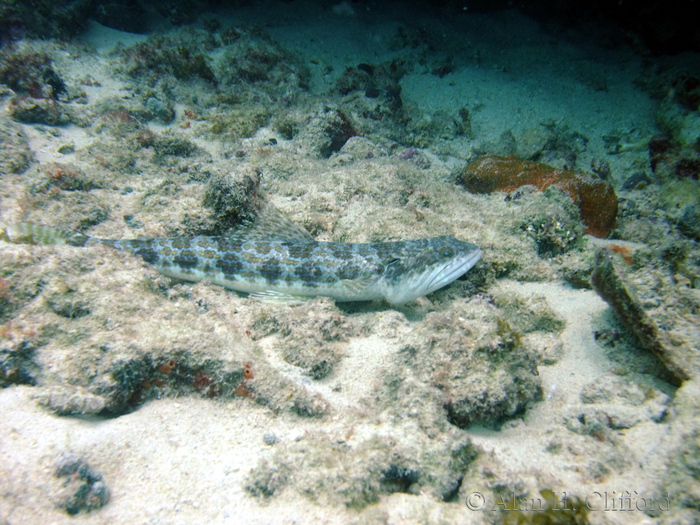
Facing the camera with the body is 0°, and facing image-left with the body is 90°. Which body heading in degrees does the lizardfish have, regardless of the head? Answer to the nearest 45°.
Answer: approximately 270°

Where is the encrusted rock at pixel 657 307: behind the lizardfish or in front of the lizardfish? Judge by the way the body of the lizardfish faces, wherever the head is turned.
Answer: in front

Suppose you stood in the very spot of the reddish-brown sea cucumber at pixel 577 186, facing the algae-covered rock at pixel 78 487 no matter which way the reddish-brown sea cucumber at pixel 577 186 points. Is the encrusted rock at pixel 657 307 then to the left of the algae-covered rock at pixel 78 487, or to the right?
left

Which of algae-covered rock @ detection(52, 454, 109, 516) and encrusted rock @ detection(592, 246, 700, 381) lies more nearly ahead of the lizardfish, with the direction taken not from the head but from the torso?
the encrusted rock

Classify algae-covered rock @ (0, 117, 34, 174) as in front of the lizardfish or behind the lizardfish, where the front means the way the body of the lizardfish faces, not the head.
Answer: behind

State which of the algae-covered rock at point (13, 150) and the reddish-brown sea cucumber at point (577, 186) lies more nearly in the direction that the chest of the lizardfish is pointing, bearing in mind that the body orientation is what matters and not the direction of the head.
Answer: the reddish-brown sea cucumber

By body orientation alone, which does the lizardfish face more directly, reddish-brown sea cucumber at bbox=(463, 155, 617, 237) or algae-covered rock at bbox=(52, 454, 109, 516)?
the reddish-brown sea cucumber

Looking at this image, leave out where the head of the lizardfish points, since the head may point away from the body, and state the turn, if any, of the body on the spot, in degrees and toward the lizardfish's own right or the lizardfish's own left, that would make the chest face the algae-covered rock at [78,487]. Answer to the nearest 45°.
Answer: approximately 135° to the lizardfish's own right

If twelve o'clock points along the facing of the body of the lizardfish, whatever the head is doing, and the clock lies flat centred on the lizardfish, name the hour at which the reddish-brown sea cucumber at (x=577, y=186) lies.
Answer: The reddish-brown sea cucumber is roughly at 12 o'clock from the lizardfish.

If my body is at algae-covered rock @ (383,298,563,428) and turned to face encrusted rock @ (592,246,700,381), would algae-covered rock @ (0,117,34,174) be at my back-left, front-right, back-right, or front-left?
back-left

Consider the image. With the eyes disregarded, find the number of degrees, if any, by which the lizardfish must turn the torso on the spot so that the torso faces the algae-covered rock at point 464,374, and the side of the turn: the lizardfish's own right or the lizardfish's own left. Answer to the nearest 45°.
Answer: approximately 45° to the lizardfish's own right

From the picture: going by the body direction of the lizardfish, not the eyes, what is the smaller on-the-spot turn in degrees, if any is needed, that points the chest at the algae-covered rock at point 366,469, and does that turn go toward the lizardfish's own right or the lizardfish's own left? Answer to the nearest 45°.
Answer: approximately 90° to the lizardfish's own right

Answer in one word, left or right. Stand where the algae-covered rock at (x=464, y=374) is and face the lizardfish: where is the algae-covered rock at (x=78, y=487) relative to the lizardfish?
left
